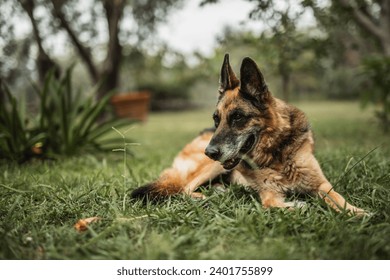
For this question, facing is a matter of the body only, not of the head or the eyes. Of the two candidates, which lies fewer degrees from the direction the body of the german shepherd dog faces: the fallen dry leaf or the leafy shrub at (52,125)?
the fallen dry leaf

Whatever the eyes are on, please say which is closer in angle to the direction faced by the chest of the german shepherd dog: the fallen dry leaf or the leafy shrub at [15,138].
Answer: the fallen dry leaf

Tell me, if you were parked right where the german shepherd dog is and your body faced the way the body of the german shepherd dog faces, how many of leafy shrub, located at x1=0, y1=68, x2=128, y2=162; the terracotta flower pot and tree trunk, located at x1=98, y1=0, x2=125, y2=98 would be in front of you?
0

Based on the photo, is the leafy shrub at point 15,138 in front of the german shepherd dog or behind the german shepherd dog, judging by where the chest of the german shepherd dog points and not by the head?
behind

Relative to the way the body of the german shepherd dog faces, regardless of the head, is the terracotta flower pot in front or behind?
behind

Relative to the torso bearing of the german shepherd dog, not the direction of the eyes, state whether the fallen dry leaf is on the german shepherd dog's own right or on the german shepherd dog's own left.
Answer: on the german shepherd dog's own right

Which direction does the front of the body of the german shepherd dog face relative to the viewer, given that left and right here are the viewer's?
facing the viewer and to the right of the viewer

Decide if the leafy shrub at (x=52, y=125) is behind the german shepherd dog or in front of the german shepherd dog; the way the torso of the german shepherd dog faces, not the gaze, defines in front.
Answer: behind

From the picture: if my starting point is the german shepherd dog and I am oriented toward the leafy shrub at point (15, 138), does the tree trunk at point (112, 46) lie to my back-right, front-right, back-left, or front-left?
front-right

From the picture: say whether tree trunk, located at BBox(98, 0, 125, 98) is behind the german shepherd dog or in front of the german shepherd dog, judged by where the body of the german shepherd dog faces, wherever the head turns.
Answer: behind
